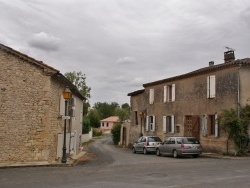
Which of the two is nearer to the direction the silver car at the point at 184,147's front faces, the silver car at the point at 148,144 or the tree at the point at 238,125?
the silver car

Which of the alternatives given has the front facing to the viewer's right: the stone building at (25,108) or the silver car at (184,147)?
the stone building

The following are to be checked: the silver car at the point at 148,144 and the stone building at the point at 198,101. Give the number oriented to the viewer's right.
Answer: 0

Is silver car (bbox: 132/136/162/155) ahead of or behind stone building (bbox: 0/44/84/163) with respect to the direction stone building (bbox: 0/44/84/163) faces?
ahead

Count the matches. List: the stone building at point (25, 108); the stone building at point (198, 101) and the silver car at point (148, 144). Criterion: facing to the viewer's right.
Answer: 1

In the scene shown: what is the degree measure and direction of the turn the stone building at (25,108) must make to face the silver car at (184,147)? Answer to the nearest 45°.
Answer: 0° — it already faces it

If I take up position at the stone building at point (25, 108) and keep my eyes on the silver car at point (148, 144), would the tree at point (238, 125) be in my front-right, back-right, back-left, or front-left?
front-right

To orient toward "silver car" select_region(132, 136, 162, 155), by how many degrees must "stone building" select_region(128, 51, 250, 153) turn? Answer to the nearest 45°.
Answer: approximately 45° to its right

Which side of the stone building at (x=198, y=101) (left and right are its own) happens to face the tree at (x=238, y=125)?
left

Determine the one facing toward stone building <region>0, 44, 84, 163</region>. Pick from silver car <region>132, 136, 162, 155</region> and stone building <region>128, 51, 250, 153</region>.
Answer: stone building <region>128, 51, 250, 153</region>

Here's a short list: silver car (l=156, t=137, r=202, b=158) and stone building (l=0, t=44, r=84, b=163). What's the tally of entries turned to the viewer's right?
1

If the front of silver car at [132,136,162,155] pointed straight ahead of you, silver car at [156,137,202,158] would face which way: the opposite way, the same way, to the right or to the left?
the same way

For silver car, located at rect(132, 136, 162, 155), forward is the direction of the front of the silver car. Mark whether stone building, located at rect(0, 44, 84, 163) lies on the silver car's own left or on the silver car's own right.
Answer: on the silver car's own left

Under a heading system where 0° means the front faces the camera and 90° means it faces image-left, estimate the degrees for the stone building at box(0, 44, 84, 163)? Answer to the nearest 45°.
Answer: approximately 270°

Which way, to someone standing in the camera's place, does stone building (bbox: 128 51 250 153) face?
facing the viewer and to the left of the viewer

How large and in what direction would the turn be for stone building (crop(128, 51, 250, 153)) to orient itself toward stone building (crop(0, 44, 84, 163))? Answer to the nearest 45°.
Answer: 0° — it already faces it

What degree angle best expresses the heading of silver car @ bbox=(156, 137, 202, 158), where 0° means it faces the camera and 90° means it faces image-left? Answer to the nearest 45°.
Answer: approximately 135°

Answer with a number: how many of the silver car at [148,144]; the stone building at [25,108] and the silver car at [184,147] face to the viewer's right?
1
